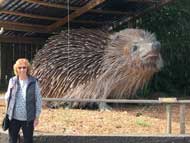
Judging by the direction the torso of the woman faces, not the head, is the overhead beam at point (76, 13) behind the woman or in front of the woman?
behind

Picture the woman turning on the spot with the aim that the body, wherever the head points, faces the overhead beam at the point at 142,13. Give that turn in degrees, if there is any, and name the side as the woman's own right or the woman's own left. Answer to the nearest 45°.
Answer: approximately 135° to the woman's own left

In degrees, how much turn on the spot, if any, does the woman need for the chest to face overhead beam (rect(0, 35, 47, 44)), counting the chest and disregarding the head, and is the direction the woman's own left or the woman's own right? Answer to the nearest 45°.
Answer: approximately 180°

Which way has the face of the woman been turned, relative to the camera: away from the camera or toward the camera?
toward the camera

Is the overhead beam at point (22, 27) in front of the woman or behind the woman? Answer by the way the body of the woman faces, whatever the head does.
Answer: behind

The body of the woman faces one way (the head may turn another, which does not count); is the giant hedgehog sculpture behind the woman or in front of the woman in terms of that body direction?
behind

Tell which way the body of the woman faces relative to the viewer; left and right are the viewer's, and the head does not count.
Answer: facing the viewer
